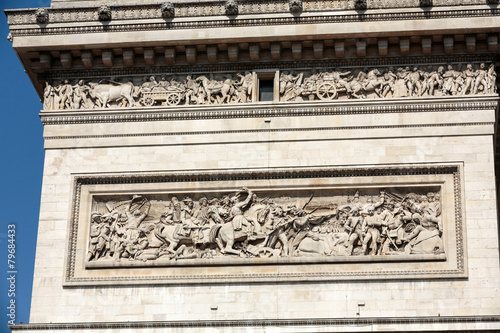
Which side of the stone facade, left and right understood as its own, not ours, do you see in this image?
front
